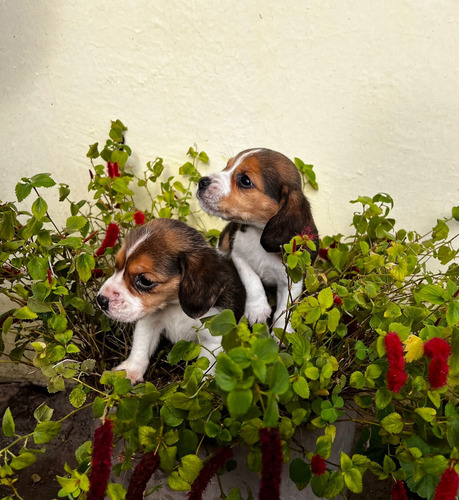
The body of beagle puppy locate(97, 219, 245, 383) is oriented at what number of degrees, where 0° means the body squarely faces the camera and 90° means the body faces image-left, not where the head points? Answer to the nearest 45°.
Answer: approximately 45°
